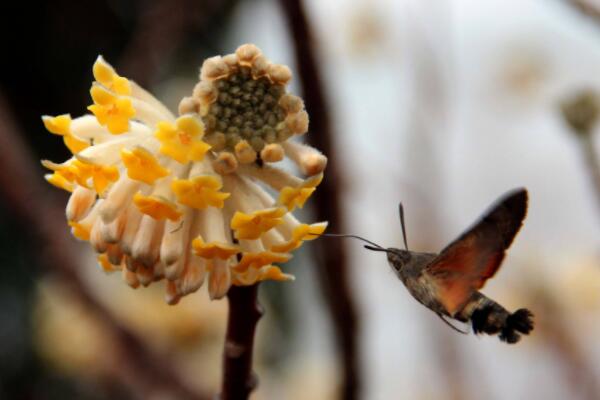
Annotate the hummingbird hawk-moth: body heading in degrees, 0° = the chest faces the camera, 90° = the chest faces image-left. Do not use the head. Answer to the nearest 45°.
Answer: approximately 90°

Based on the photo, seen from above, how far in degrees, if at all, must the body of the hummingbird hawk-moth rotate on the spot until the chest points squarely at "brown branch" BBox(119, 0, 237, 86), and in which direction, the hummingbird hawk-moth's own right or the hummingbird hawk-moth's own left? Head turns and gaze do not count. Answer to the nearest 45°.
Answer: approximately 45° to the hummingbird hawk-moth's own right
